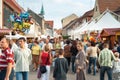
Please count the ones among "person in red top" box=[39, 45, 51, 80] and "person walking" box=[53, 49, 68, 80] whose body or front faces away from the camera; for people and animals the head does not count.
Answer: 2

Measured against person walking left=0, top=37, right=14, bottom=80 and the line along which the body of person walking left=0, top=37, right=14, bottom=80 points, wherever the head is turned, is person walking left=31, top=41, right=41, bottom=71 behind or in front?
behind

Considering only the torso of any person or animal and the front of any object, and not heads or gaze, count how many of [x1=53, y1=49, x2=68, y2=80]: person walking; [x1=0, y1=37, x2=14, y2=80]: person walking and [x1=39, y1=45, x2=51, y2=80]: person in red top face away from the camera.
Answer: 2

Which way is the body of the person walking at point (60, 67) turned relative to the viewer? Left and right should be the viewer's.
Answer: facing away from the viewer

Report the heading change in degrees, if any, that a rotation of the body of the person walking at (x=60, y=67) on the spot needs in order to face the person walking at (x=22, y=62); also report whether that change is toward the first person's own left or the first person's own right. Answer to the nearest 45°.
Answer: approximately 90° to the first person's own left

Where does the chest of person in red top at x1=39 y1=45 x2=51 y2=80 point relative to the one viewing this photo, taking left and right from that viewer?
facing away from the viewer
